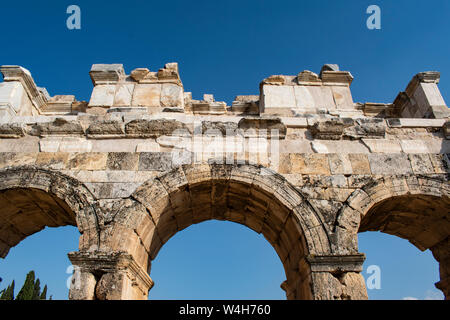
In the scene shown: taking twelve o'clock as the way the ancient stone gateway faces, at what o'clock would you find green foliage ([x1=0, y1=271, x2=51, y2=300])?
The green foliage is roughly at 5 o'clock from the ancient stone gateway.

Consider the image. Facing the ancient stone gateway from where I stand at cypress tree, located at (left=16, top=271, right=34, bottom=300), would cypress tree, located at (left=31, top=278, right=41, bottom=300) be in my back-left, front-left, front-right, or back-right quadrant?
back-left

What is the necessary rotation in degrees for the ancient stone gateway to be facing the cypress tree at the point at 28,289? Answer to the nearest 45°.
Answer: approximately 135° to its right

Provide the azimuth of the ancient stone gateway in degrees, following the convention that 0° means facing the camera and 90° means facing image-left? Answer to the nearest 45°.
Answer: approximately 0°

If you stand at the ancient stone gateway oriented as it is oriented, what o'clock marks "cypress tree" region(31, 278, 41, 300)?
The cypress tree is roughly at 5 o'clock from the ancient stone gateway.

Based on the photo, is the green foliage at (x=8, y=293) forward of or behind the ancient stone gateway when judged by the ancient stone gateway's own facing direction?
behind
